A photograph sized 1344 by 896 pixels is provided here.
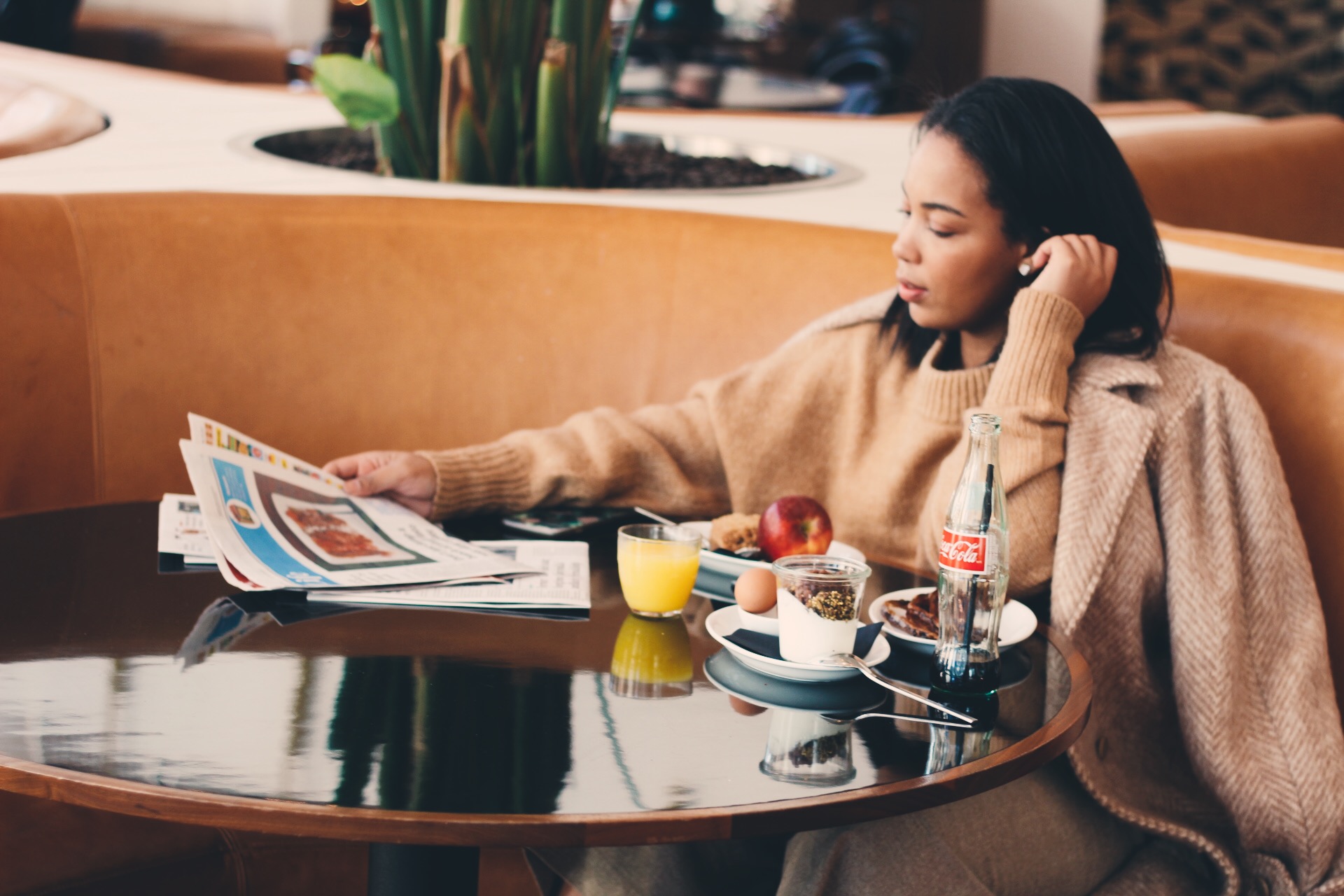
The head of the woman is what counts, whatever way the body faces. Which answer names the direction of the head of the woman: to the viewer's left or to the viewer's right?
to the viewer's left

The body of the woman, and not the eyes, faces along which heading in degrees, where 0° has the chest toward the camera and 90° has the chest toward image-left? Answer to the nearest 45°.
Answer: approximately 45°

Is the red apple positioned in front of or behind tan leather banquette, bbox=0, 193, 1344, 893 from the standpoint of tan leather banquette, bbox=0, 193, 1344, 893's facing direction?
in front

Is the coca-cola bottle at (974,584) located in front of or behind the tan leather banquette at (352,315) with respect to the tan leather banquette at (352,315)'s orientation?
in front
